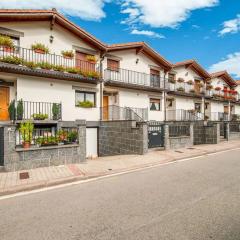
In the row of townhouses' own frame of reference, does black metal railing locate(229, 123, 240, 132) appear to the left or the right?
on its left

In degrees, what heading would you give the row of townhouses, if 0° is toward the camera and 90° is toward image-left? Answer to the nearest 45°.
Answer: approximately 315°
